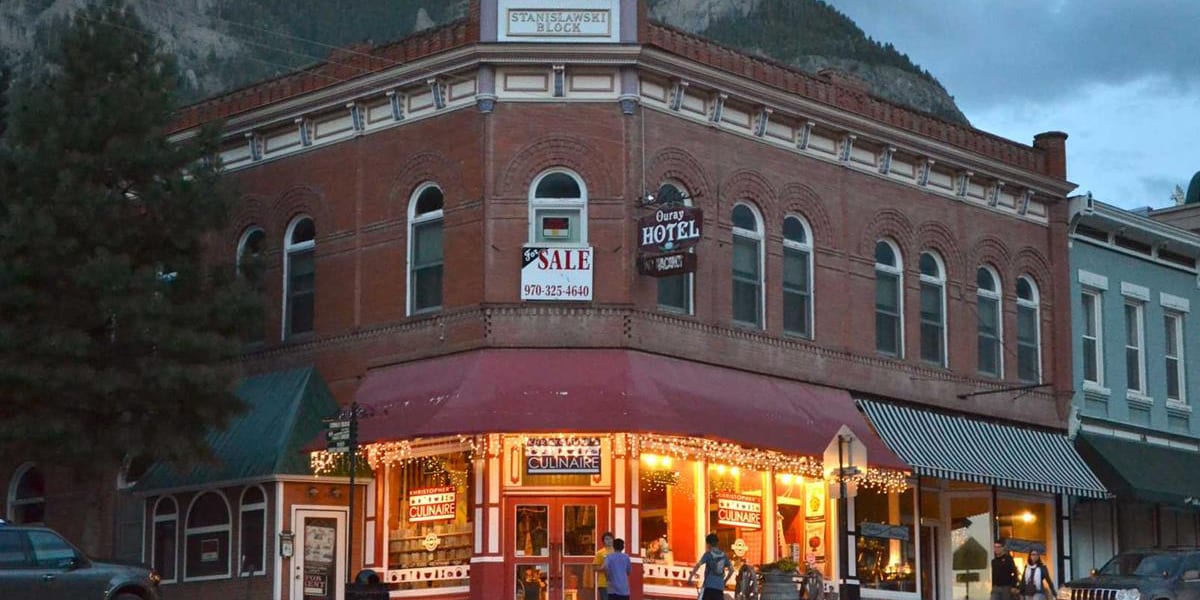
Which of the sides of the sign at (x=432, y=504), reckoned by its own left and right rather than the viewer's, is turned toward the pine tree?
right

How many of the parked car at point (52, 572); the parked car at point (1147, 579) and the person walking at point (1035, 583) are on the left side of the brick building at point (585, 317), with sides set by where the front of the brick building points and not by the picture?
2

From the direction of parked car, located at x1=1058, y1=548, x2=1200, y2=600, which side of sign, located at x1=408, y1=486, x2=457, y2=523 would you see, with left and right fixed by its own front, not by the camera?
left

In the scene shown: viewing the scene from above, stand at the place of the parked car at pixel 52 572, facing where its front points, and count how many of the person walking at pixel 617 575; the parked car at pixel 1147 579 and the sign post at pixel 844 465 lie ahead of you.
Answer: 3

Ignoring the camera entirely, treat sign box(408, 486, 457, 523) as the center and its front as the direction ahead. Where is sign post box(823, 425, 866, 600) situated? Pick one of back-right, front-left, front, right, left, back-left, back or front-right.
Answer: back-left

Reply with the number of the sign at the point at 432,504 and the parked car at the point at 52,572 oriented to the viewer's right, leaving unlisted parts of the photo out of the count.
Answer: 1

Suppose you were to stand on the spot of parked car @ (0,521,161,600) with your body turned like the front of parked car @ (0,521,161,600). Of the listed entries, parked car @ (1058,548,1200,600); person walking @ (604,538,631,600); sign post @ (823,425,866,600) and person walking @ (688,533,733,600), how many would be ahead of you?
4

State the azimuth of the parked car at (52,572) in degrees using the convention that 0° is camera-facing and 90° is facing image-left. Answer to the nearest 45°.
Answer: approximately 270°

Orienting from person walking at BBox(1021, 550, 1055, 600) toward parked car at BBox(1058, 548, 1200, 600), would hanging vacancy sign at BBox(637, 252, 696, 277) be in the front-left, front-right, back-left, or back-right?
back-right

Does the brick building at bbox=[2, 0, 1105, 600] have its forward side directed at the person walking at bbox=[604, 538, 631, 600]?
yes

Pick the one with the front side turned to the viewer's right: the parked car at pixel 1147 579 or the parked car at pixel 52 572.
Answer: the parked car at pixel 52 572

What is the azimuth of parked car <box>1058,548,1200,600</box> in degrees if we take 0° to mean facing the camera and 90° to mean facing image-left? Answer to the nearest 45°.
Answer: approximately 45°

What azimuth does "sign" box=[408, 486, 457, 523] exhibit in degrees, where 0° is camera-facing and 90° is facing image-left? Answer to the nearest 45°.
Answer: approximately 0°
